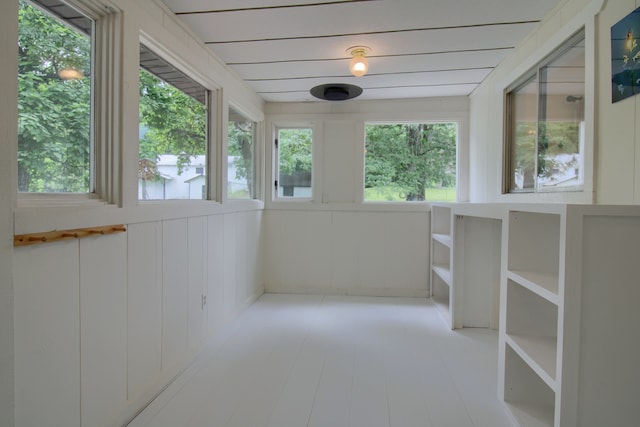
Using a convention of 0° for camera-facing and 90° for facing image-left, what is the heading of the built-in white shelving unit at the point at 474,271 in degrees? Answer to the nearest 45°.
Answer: approximately 90°

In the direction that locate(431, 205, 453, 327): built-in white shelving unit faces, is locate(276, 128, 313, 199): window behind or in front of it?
in front

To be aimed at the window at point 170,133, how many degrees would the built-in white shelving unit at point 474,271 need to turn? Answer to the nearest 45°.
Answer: approximately 45° to its left

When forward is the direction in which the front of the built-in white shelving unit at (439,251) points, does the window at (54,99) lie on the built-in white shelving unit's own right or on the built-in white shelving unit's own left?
on the built-in white shelving unit's own left

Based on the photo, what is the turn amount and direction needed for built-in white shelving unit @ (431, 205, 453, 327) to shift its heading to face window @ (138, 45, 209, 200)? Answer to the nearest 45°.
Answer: approximately 45° to its left

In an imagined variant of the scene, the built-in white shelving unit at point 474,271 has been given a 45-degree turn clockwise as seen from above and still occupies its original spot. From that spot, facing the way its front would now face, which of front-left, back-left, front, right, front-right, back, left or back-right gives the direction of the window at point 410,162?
front

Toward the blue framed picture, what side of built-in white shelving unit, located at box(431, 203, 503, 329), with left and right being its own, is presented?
left

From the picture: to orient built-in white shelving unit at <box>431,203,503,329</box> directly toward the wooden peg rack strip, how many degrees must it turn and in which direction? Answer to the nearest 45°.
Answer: approximately 45° to its left

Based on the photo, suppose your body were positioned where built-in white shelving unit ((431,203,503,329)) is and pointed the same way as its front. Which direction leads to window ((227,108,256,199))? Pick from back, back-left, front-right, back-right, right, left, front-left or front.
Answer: front
